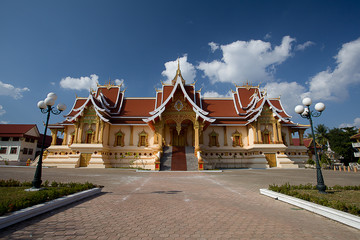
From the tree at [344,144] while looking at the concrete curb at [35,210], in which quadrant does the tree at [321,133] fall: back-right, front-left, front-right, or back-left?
back-right

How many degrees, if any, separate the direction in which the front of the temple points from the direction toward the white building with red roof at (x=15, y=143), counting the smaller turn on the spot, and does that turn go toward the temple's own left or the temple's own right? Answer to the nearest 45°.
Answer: approximately 90° to the temple's own right

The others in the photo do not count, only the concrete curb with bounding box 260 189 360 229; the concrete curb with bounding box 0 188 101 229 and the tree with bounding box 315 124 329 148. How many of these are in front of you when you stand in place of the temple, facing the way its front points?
2

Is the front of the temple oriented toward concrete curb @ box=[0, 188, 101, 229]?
yes

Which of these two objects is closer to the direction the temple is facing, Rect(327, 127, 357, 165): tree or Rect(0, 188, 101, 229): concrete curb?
the concrete curb

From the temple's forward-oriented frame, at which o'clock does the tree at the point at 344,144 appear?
The tree is roughly at 8 o'clock from the temple.

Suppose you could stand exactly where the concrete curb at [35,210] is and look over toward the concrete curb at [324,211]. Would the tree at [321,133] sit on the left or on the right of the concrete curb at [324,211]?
left

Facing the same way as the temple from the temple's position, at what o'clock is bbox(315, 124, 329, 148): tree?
The tree is roughly at 8 o'clock from the temple.

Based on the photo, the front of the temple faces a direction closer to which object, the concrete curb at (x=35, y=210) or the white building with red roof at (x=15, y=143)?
the concrete curb

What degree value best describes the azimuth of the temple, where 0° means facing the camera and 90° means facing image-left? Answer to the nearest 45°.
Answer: approximately 0°

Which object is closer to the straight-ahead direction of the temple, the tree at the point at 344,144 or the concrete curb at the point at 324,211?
the concrete curb

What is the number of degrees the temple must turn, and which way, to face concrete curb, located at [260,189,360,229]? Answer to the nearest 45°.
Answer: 0° — it already faces it
